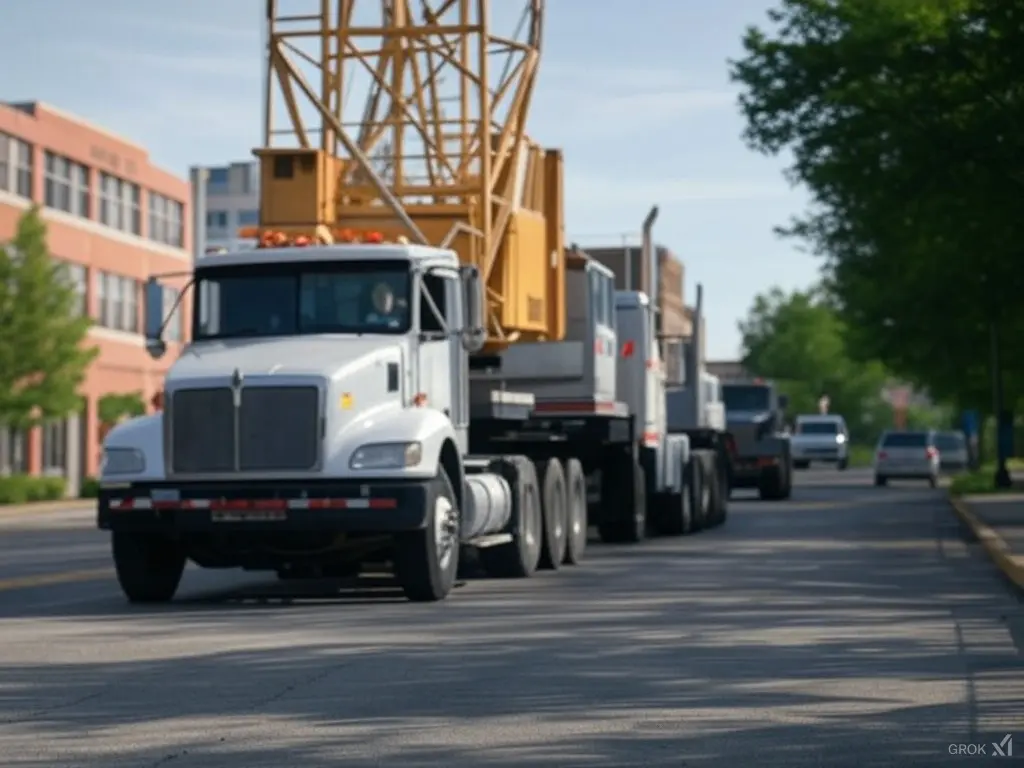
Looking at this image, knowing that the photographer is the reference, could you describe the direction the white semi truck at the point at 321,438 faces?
facing the viewer and to the left of the viewer

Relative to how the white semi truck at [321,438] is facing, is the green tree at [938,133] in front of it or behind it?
behind
